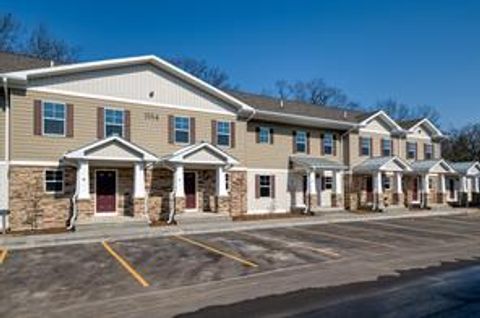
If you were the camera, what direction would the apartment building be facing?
facing the viewer and to the right of the viewer
